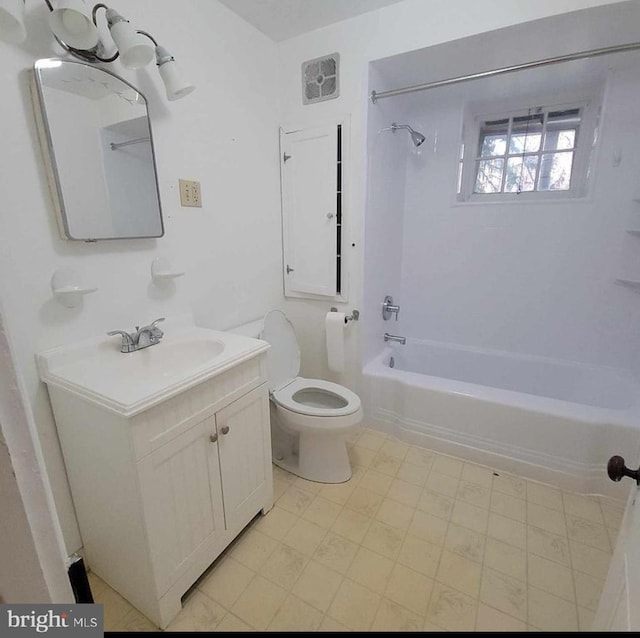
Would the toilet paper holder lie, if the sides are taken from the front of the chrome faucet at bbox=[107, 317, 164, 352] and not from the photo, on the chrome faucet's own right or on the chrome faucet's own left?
on the chrome faucet's own left

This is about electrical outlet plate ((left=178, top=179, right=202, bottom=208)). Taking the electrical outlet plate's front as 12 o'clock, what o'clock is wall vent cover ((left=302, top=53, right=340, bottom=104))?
The wall vent cover is roughly at 10 o'clock from the electrical outlet plate.

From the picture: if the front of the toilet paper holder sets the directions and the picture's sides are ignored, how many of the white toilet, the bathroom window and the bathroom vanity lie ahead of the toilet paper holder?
2

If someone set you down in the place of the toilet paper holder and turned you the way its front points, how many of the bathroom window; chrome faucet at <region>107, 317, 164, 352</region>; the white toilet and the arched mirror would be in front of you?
3

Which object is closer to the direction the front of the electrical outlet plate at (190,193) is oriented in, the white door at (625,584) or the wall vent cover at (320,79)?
the white door
